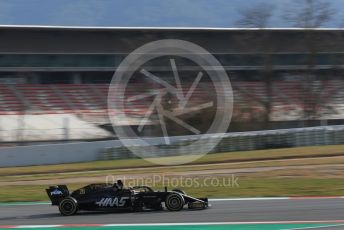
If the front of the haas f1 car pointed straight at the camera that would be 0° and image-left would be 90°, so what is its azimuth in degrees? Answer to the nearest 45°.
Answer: approximately 270°

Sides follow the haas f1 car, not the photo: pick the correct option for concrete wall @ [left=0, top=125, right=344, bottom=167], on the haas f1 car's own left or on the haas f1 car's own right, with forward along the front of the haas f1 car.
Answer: on the haas f1 car's own left
